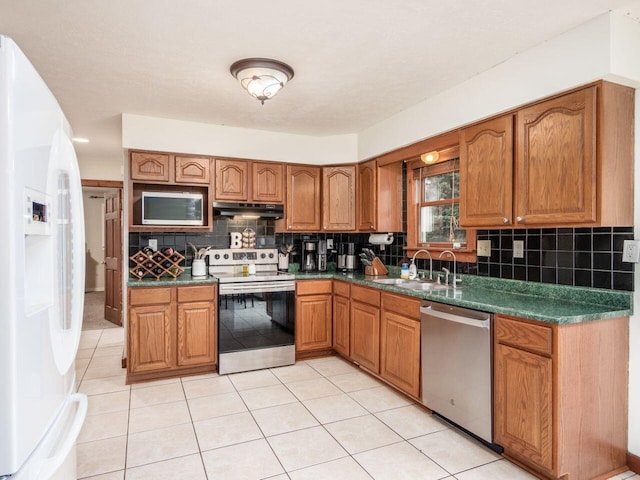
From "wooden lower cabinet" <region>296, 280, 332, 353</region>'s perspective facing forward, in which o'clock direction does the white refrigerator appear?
The white refrigerator is roughly at 2 o'clock from the wooden lower cabinet.

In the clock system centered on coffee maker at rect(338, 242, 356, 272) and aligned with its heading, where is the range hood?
The range hood is roughly at 2 o'clock from the coffee maker.

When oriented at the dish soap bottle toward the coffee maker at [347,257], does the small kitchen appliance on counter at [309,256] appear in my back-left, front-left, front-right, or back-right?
front-left

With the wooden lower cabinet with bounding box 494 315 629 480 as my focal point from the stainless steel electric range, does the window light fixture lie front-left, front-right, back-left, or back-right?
front-left

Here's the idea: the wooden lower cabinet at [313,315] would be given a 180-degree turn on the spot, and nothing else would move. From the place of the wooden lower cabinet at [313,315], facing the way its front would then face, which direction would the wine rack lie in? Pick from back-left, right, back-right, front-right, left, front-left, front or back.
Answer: front-left

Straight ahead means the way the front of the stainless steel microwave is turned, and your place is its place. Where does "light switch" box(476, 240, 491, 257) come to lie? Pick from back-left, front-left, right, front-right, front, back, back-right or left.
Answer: front-left

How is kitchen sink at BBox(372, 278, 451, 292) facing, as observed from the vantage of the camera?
facing the viewer and to the left of the viewer

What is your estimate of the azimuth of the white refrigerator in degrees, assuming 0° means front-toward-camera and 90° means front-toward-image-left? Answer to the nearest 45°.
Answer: approximately 270°

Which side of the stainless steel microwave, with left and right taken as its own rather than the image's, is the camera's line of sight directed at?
front

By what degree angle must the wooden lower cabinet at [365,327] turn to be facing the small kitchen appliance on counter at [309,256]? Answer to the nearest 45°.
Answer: approximately 90° to its right

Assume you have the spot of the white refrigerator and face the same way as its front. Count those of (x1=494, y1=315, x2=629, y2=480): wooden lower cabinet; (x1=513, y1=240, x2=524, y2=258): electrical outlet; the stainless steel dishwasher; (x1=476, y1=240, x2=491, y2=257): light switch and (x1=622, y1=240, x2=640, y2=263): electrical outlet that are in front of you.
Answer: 5

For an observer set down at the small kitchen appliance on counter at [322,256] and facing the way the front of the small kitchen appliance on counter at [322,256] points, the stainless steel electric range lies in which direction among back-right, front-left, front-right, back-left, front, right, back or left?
front-right

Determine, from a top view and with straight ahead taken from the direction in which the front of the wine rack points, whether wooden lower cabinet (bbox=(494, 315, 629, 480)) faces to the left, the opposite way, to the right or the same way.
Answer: to the right

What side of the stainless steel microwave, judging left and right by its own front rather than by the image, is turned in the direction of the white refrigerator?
front

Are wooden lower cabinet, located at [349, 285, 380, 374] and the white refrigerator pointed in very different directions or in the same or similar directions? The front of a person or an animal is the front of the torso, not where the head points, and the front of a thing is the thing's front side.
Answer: very different directions

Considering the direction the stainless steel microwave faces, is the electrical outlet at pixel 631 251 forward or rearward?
forward
